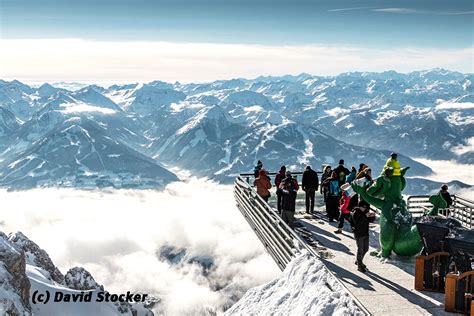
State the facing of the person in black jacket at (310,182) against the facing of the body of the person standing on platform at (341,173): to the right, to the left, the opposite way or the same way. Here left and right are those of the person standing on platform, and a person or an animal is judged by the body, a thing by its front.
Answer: the same way

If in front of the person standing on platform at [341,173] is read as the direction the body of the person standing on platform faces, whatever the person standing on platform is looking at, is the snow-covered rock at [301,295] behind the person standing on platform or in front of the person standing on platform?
behind

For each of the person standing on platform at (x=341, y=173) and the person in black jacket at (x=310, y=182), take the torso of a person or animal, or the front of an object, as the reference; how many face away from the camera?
2

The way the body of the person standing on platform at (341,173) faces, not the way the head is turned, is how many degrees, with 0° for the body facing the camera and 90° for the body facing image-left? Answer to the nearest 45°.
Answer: approximately 180°

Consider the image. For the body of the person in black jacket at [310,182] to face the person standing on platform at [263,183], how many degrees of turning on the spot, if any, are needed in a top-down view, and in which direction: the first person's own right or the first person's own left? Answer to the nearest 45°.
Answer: approximately 90° to the first person's own left

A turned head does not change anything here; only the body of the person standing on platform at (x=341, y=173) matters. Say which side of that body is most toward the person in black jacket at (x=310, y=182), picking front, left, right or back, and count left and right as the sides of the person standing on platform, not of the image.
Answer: left

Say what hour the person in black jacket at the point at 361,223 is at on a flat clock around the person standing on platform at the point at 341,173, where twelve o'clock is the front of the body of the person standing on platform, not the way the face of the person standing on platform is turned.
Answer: The person in black jacket is roughly at 6 o'clock from the person standing on platform.

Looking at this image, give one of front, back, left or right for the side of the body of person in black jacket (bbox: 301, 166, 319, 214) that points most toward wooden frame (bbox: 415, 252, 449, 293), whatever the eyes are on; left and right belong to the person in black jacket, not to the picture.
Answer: back

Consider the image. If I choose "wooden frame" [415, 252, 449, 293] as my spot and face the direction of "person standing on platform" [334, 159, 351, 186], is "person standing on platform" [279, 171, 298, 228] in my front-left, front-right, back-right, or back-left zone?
front-left

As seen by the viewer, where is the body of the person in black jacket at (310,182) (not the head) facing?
away from the camera
